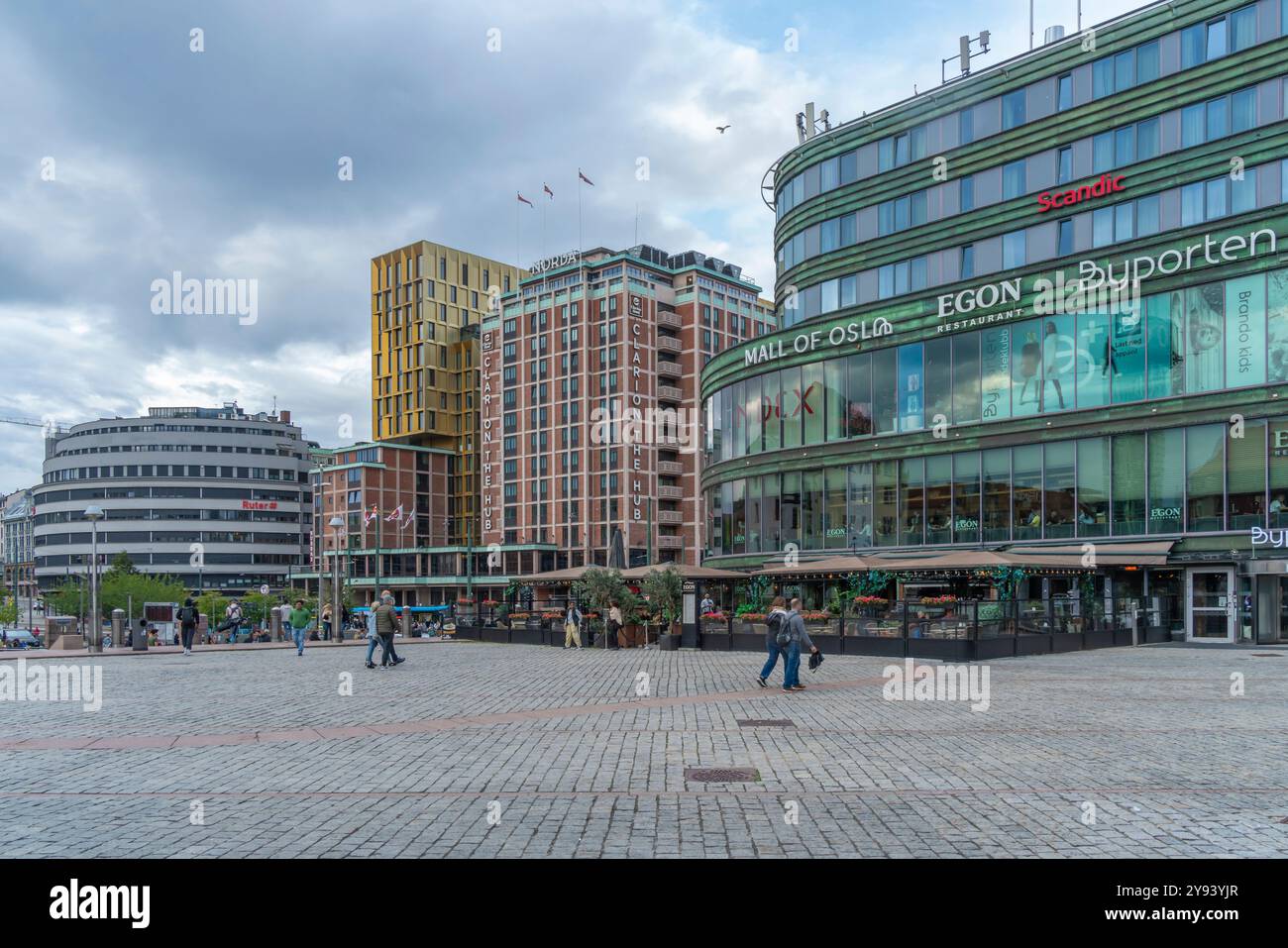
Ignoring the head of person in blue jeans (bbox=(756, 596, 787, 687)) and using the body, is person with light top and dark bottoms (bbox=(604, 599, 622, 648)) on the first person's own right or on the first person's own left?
on the first person's own left

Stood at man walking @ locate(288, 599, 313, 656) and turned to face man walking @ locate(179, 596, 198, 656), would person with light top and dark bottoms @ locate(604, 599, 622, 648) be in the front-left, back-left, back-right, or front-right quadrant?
back-right

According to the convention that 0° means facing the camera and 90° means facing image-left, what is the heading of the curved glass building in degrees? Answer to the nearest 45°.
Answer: approximately 45°
